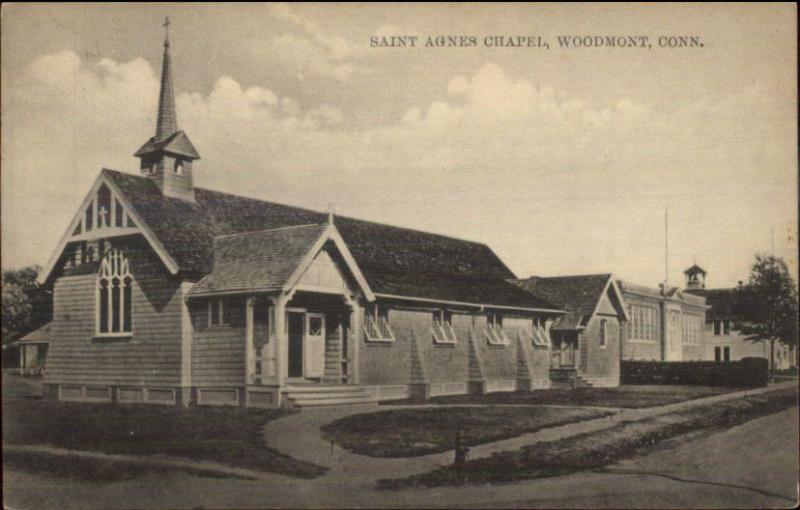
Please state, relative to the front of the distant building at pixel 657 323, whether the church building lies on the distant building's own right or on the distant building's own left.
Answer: on the distant building's own right

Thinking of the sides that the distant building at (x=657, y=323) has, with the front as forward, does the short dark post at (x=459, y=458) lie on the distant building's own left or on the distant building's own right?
on the distant building's own right

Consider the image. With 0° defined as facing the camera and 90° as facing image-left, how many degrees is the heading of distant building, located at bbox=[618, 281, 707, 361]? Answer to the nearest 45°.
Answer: approximately 315°

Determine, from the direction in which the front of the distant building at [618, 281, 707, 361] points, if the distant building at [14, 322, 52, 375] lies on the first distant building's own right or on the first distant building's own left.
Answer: on the first distant building's own right
